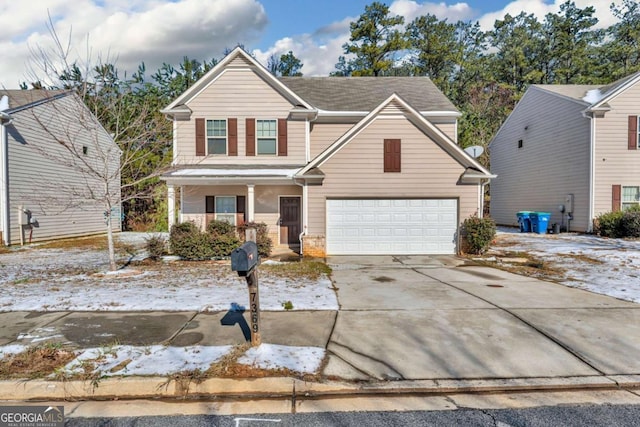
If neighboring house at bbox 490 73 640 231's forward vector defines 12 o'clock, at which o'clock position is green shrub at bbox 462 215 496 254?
The green shrub is roughly at 2 o'clock from the neighboring house.

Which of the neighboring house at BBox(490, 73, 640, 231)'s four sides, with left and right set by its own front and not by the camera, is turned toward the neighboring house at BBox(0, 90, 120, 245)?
right

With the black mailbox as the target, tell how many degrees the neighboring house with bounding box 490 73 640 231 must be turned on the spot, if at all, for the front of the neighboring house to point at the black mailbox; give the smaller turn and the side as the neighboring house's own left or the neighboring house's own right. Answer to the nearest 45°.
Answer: approximately 45° to the neighboring house's own right

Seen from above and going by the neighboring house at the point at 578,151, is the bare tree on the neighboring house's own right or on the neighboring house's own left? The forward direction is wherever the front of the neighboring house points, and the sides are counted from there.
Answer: on the neighboring house's own right

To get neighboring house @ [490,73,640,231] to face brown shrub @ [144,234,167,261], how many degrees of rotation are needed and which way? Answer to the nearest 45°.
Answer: approximately 90° to its right

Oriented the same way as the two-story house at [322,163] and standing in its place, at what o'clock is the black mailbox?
The black mailbox is roughly at 12 o'clock from the two-story house.

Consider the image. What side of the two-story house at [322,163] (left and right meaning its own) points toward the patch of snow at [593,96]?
left

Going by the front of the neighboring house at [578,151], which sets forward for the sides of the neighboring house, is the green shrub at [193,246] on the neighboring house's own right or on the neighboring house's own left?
on the neighboring house's own right

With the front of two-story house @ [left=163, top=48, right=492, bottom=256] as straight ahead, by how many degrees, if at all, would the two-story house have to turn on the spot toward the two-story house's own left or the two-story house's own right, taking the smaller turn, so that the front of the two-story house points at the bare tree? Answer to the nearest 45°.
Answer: approximately 90° to the two-story house's own right

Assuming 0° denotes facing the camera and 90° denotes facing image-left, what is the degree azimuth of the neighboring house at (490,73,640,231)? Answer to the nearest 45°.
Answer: approximately 315°
